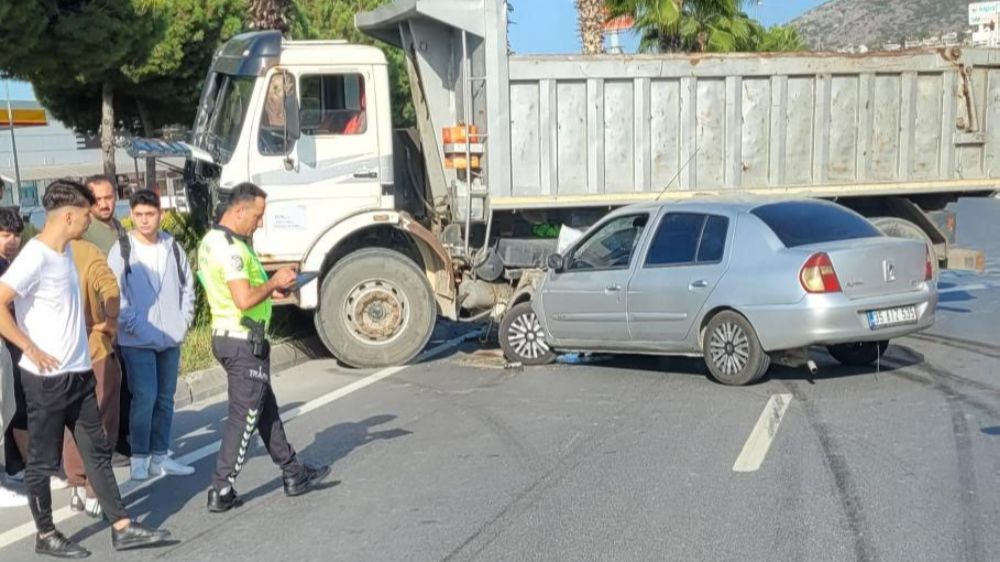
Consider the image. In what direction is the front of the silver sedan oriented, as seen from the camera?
facing away from the viewer and to the left of the viewer

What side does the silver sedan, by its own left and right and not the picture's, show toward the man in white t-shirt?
left

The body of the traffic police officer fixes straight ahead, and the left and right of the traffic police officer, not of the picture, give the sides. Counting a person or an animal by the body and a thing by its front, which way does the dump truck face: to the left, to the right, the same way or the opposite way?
the opposite way

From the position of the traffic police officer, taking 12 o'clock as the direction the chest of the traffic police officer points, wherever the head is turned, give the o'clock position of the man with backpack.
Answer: The man with backpack is roughly at 8 o'clock from the traffic police officer.

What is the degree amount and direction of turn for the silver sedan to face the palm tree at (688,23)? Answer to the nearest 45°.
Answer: approximately 45° to its right

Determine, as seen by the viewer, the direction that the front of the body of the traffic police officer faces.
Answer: to the viewer's right

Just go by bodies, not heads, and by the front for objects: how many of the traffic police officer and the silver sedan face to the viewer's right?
1

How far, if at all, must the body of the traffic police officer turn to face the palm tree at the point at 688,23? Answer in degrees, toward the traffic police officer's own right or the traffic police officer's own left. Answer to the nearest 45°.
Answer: approximately 45° to the traffic police officer's own left

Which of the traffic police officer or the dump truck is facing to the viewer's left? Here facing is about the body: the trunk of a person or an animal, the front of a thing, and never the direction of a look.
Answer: the dump truck

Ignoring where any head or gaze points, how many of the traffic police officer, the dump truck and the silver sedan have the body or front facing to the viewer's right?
1

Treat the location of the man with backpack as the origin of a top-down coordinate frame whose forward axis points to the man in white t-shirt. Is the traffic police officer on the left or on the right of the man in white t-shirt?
left

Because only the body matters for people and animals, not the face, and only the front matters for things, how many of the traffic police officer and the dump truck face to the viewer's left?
1

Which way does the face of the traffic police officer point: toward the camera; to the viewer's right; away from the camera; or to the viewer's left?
to the viewer's right

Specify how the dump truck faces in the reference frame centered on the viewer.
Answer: facing to the left of the viewer

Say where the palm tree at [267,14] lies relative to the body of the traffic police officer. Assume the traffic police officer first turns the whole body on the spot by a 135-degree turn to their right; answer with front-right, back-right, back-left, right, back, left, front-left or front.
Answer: back-right
